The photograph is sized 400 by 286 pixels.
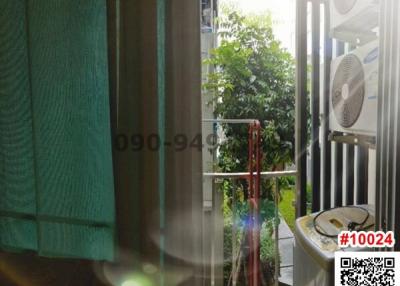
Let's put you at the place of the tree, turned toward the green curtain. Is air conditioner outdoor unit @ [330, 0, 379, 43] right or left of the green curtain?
left

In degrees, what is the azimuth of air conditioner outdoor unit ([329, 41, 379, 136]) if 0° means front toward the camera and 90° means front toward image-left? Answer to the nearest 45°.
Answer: approximately 45°

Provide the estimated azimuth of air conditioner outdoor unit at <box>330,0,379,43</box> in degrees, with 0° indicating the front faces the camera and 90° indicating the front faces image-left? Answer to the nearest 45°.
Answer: approximately 45°

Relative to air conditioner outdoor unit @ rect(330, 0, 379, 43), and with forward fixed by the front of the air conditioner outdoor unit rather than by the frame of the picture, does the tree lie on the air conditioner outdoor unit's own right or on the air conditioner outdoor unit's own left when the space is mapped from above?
on the air conditioner outdoor unit's own right

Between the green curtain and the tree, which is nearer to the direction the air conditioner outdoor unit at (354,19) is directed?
the green curtain
